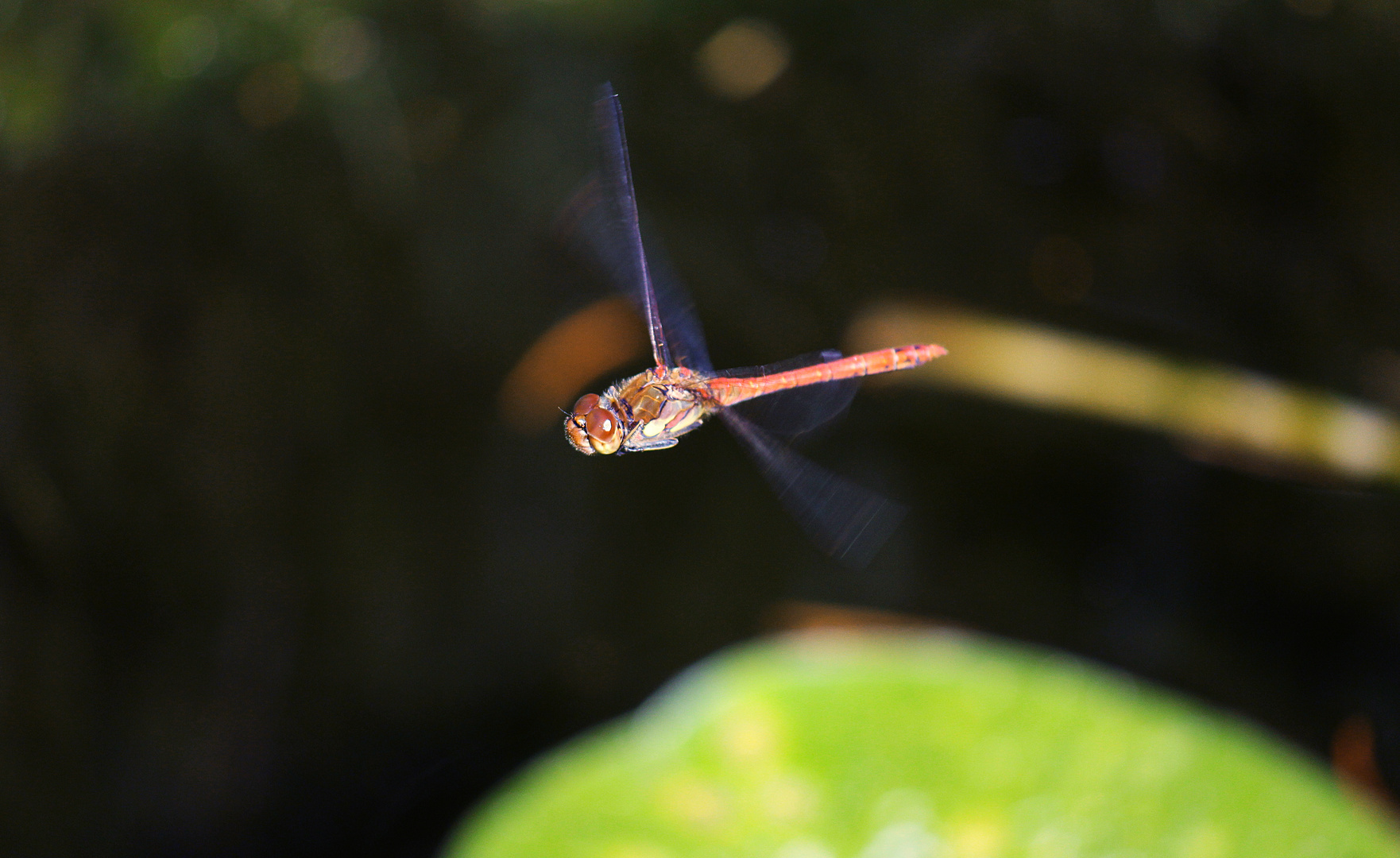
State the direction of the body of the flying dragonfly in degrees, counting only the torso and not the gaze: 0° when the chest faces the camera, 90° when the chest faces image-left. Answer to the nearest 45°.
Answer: approximately 90°
